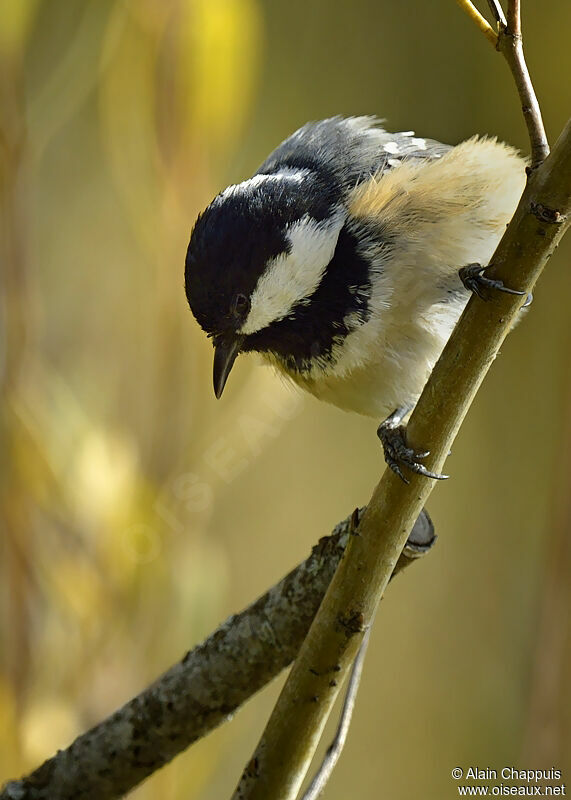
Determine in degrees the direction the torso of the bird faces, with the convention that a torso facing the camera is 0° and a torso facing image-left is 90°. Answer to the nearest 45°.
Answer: approximately 45°
